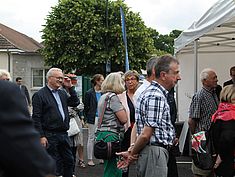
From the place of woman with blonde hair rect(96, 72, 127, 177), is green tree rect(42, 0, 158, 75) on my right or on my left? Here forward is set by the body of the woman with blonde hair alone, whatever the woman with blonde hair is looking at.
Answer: on my left

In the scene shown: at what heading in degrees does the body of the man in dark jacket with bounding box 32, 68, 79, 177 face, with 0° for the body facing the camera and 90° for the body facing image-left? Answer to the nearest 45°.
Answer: approximately 315°

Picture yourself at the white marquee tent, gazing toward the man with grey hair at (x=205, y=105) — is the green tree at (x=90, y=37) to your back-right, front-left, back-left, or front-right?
back-right

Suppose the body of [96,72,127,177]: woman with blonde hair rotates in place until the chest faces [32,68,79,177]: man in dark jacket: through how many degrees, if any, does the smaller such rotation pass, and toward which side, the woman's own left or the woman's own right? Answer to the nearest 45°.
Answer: approximately 90° to the woman's own left

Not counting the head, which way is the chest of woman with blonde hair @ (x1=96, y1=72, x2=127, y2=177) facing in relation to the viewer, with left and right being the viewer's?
facing away from the viewer and to the right of the viewer
